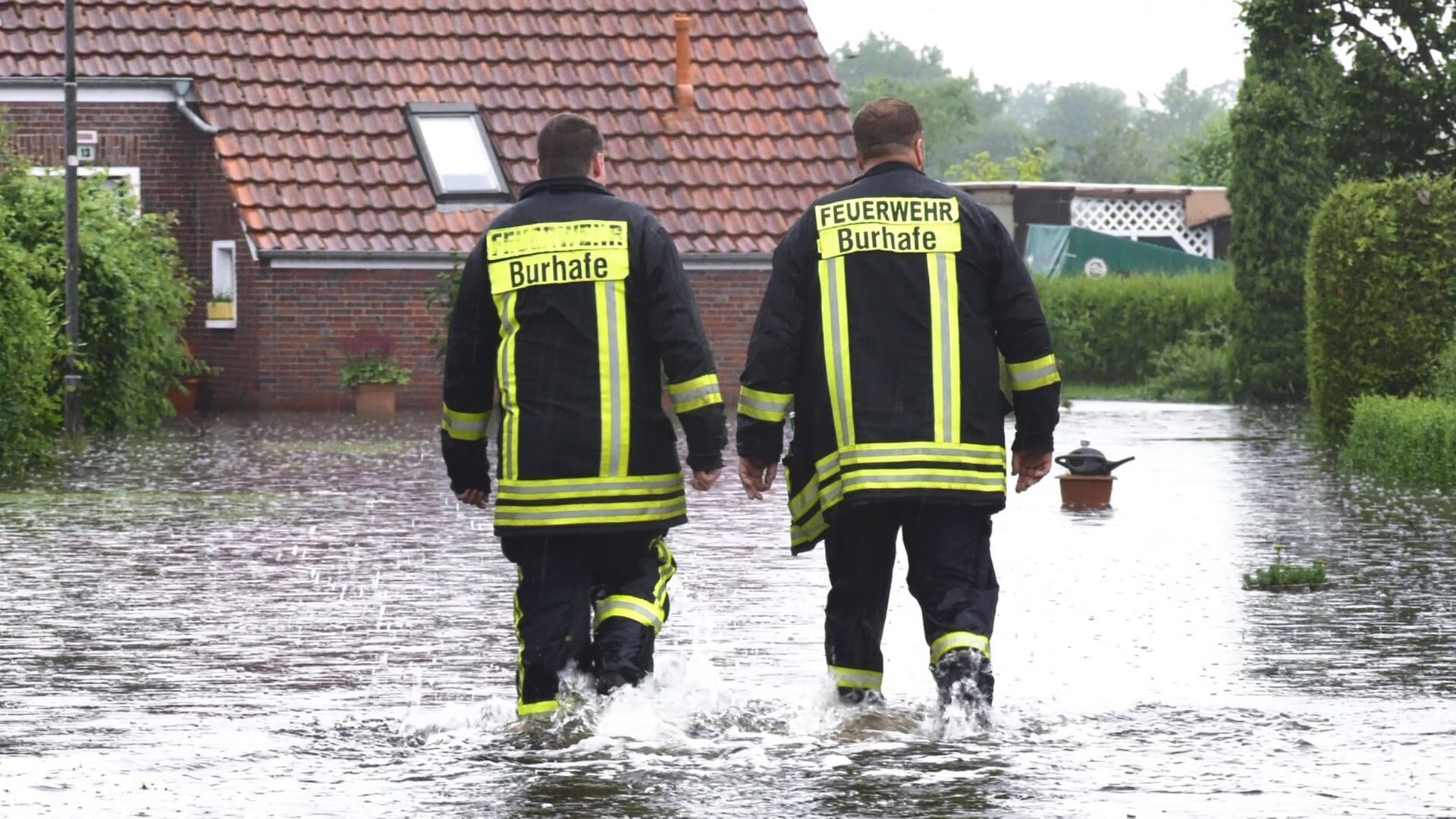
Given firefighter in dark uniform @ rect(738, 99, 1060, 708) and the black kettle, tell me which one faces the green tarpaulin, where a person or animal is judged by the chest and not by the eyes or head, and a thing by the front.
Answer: the firefighter in dark uniform

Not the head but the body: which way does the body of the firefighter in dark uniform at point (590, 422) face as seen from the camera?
away from the camera

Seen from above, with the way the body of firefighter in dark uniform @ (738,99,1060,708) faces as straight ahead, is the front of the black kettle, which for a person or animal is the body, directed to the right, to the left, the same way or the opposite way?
to the right

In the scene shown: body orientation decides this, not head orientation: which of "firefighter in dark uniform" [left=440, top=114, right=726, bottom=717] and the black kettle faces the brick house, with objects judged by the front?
the firefighter in dark uniform

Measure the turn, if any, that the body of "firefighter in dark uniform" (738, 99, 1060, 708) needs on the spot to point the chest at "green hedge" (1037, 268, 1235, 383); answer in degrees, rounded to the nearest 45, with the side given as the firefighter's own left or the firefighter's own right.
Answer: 0° — they already face it

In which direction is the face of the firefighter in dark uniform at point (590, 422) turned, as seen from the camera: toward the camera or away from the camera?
away from the camera

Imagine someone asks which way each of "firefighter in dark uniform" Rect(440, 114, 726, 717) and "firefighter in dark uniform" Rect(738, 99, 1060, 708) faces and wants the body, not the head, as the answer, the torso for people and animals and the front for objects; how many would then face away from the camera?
2

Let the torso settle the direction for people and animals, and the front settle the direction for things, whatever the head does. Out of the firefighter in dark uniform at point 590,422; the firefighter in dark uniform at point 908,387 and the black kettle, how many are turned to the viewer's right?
1

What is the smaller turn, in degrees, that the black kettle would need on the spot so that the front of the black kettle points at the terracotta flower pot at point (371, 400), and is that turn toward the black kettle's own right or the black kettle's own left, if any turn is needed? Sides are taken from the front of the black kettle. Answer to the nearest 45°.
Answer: approximately 135° to the black kettle's own left

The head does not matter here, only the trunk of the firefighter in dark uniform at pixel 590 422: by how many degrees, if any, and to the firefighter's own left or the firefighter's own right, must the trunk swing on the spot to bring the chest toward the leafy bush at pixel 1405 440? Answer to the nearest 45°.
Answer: approximately 45° to the firefighter's own right

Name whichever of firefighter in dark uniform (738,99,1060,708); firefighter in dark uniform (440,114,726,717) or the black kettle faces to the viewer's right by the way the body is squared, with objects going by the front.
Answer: the black kettle

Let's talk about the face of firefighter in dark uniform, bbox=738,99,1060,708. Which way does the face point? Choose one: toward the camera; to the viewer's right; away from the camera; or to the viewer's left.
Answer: away from the camera

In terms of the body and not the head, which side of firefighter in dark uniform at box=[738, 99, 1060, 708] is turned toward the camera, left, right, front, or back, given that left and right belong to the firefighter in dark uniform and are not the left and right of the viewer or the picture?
back

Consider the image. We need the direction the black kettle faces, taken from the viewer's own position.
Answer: facing to the right of the viewer

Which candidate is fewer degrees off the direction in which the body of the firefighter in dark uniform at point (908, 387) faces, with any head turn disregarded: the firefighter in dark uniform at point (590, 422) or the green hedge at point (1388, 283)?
the green hedge
